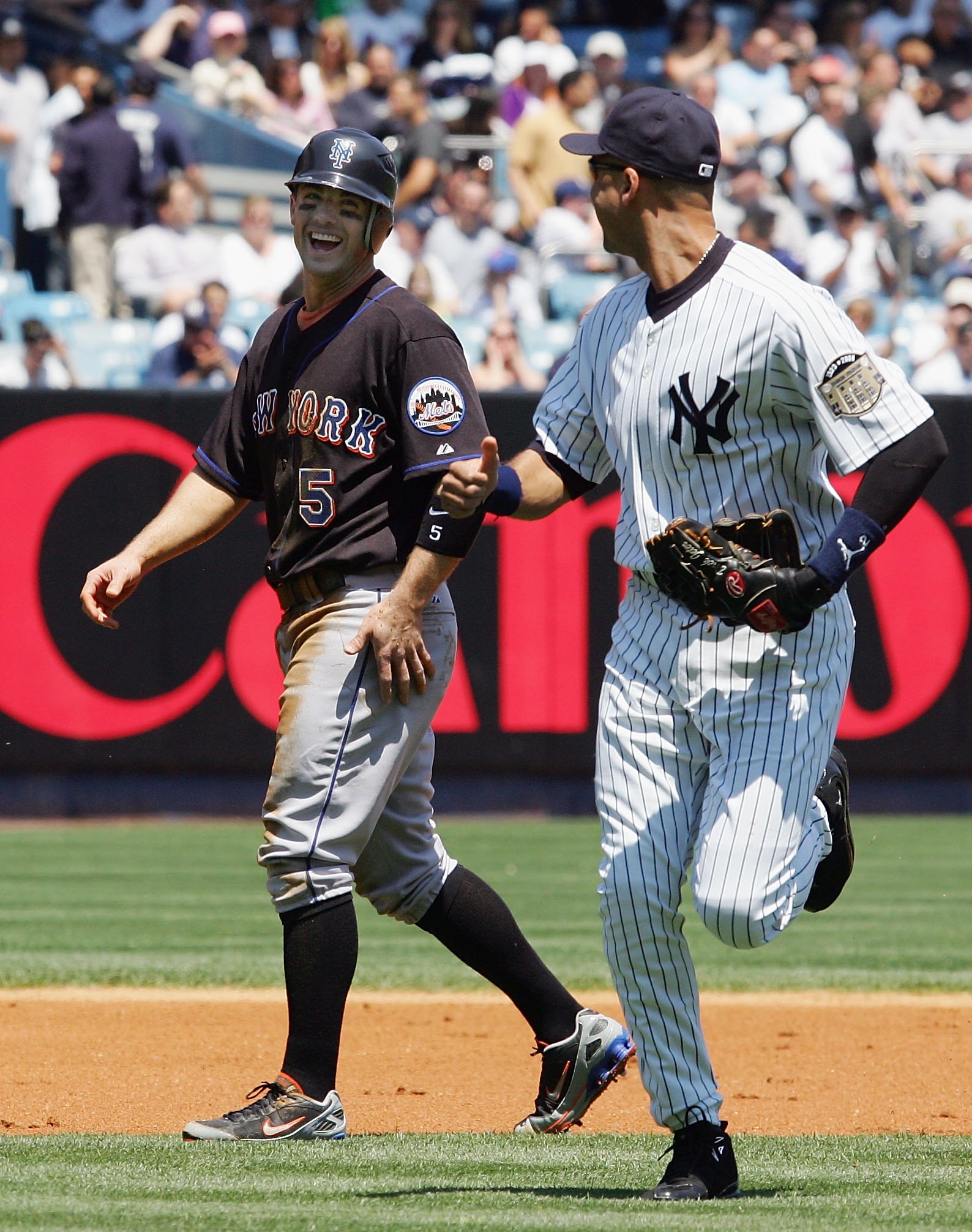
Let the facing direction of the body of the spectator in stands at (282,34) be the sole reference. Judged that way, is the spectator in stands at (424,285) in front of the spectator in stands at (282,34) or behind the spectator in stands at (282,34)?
in front

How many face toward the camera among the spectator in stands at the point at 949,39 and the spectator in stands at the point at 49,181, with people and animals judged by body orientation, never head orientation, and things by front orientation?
1

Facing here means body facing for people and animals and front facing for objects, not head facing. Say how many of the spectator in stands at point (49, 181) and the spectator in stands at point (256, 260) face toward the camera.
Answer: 1

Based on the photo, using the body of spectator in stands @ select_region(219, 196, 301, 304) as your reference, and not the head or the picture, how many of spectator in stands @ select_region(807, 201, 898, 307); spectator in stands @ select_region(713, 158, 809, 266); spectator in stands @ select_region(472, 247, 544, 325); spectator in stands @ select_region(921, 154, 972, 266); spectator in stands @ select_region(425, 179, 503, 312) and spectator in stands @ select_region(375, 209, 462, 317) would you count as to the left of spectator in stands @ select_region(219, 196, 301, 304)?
6

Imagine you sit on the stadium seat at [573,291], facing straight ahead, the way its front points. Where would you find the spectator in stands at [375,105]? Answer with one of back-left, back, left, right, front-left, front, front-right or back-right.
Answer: back-right

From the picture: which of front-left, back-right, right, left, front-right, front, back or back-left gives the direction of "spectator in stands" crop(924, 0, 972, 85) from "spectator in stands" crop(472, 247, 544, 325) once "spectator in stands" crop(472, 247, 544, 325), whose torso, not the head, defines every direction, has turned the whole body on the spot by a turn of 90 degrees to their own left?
front-left

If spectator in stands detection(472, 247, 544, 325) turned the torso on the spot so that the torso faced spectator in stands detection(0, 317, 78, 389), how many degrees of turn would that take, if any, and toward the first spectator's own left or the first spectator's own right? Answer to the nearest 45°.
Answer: approximately 45° to the first spectator's own right

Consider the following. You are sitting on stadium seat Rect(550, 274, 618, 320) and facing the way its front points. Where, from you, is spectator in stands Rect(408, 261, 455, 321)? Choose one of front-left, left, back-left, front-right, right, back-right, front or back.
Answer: front-right

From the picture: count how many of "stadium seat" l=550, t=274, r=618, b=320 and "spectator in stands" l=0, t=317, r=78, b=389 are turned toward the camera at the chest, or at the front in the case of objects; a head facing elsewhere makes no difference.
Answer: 2

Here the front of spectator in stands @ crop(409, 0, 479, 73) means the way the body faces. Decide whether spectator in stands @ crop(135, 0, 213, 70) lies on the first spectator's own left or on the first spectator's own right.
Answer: on the first spectator's own right
